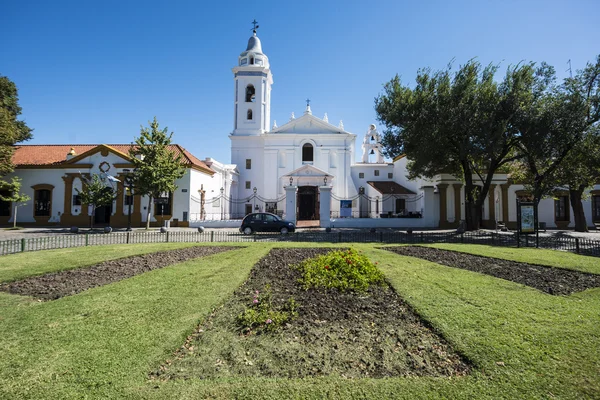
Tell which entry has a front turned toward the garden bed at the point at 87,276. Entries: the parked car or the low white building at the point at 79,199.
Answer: the low white building

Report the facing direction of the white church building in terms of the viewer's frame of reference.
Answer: facing the viewer

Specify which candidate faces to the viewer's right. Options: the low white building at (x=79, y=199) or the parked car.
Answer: the parked car

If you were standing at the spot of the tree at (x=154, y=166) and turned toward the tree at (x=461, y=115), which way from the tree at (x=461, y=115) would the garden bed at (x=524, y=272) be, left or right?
right

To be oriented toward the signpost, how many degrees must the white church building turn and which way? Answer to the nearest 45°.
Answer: approximately 45° to its left

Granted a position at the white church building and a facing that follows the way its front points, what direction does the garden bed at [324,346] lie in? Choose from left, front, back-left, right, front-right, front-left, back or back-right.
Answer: front

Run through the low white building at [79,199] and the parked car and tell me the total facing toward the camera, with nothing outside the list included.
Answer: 1

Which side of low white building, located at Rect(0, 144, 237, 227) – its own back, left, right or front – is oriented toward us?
front

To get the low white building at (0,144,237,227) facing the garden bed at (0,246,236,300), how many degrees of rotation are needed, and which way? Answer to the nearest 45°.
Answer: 0° — it already faces it

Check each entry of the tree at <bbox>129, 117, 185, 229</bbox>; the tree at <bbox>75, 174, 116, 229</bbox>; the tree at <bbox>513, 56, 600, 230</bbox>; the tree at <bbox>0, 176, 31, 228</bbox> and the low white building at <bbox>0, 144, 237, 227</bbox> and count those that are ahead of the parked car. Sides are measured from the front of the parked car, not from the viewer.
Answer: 1

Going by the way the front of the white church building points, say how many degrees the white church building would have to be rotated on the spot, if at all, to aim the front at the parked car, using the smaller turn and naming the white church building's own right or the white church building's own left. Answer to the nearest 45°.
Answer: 0° — it already faces it

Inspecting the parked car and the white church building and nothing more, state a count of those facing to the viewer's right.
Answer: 1

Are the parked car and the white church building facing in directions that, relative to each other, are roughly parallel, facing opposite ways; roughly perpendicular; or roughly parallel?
roughly perpendicular

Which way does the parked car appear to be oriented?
to the viewer's right
